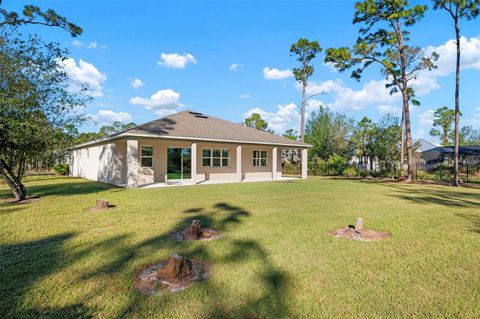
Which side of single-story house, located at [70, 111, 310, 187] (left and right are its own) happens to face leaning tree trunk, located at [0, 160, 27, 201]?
left

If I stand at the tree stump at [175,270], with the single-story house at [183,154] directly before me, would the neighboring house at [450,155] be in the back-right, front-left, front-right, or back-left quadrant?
front-right

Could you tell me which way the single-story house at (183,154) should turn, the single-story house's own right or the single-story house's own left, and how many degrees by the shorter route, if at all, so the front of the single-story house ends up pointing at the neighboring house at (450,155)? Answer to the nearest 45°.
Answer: approximately 135° to the single-story house's own right

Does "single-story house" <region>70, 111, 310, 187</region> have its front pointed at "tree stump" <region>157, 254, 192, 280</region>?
no

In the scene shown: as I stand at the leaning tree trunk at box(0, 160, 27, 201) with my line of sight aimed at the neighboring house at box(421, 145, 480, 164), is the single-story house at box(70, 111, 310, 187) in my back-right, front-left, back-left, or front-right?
front-left

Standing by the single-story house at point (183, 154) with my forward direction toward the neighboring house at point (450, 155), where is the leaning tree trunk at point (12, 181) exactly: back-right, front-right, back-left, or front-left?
back-right

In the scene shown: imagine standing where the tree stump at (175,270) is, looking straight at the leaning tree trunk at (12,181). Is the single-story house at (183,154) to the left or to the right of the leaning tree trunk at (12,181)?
right

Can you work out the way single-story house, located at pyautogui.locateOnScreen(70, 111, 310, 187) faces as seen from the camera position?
facing away from the viewer and to the left of the viewer
